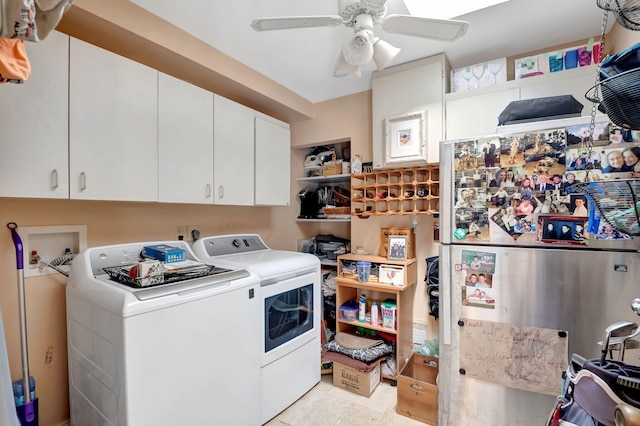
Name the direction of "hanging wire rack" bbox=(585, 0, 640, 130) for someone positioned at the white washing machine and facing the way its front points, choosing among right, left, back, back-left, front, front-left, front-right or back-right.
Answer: front

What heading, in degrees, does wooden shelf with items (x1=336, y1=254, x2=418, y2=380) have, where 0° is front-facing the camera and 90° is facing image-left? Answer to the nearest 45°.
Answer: approximately 45°

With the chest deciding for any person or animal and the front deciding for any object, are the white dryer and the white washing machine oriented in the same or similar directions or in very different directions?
same or similar directions

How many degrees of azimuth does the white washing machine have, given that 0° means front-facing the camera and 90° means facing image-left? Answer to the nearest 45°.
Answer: approximately 315°

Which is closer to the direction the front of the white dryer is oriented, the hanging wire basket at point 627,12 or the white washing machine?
the hanging wire basket

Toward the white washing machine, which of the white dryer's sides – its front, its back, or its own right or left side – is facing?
right

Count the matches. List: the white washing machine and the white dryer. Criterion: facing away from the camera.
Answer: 0

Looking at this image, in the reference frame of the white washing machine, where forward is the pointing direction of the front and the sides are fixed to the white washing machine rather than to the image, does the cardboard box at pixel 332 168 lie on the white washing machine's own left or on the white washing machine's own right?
on the white washing machine's own left

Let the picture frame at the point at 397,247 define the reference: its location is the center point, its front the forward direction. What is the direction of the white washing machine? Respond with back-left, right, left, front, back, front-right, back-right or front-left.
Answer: front-right

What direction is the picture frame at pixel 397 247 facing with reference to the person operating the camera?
facing the viewer

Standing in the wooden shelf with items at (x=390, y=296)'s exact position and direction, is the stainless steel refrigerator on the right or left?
on its left

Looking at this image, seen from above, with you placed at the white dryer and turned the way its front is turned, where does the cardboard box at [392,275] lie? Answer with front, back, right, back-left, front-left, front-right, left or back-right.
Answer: front-left
